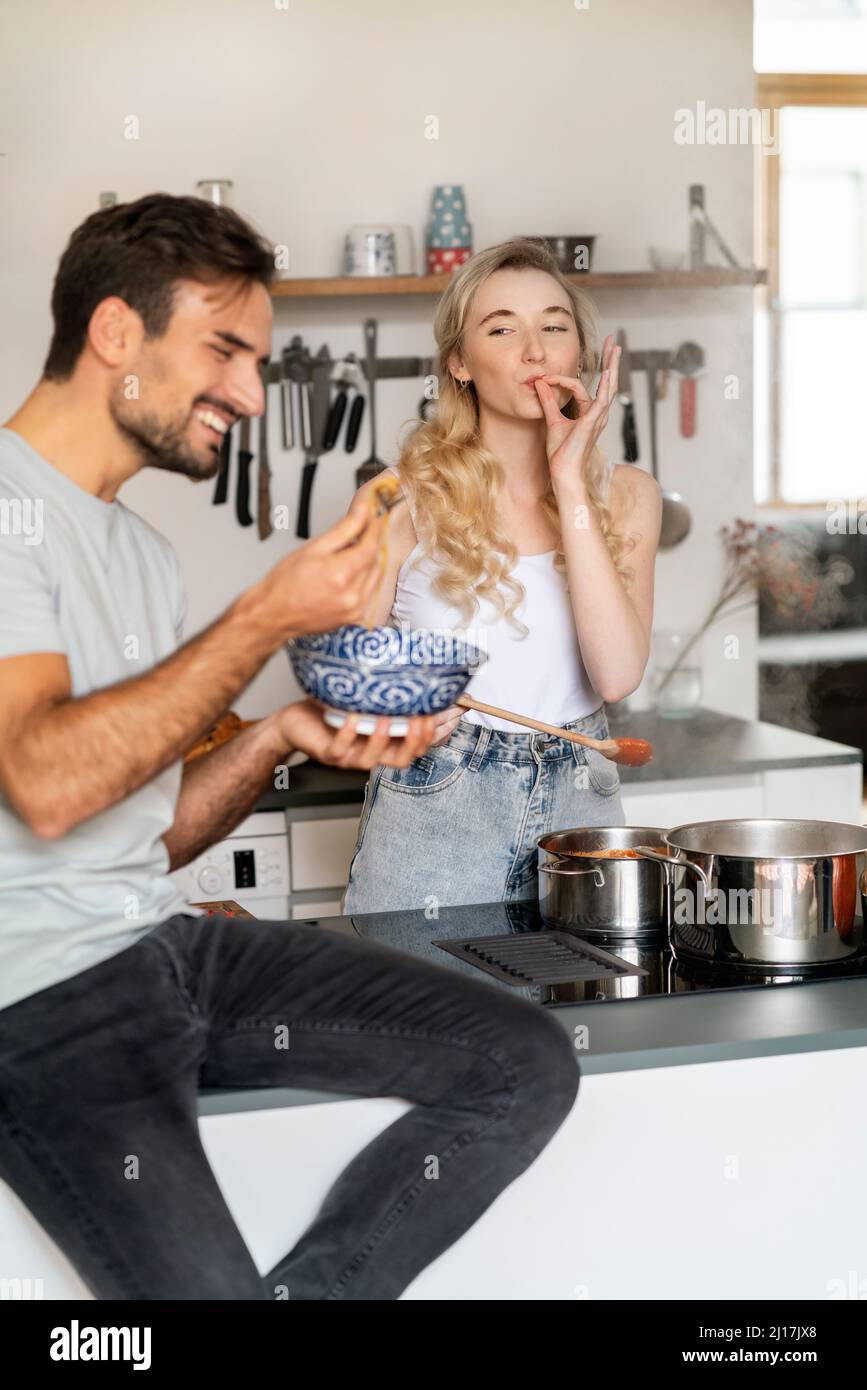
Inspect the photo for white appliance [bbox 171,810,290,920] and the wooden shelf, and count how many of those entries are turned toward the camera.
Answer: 2

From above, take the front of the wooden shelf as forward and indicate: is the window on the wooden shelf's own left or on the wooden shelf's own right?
on the wooden shelf's own left

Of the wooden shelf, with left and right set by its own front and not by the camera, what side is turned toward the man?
front

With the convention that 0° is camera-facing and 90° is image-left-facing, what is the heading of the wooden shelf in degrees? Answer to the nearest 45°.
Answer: approximately 0°

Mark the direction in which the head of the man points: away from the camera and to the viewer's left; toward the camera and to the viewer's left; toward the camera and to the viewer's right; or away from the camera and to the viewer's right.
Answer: toward the camera and to the viewer's right
